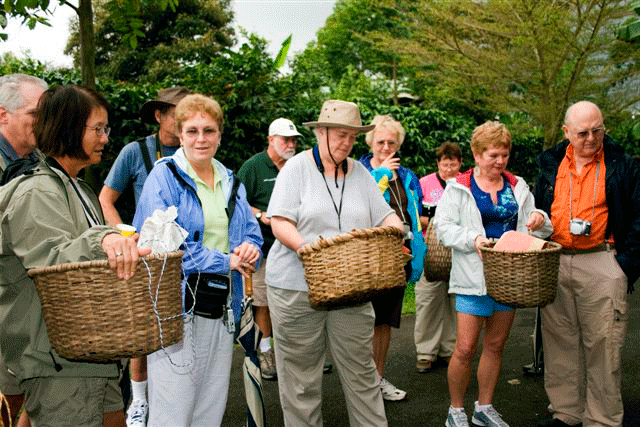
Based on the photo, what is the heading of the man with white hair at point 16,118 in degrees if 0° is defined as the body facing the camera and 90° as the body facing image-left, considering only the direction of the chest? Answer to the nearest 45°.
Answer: approximately 270°

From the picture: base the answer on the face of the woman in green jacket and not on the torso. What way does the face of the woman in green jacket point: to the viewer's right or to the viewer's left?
to the viewer's right

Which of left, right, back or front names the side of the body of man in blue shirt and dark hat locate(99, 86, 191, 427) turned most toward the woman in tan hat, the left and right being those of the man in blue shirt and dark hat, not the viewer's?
front

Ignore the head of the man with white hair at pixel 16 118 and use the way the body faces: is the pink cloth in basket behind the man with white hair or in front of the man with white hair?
in front

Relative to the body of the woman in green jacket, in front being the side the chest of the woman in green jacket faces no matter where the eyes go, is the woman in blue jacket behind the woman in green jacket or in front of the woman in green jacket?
in front

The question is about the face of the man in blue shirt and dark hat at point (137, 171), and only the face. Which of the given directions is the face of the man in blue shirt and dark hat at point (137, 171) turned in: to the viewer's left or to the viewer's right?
to the viewer's right

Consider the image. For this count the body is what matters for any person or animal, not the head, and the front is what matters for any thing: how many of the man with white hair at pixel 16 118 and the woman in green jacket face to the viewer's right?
2

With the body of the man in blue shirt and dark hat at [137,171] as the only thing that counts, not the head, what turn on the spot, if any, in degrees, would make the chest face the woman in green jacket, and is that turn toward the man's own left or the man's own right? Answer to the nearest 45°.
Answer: approximately 45° to the man's own right

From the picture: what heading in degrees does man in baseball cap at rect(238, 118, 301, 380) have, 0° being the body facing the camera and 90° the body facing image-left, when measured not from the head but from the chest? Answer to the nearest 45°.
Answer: approximately 315°

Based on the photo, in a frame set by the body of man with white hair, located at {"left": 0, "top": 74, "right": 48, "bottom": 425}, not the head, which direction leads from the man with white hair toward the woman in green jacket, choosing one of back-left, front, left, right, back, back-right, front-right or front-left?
right

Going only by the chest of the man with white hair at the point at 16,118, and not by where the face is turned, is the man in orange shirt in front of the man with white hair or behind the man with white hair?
in front
